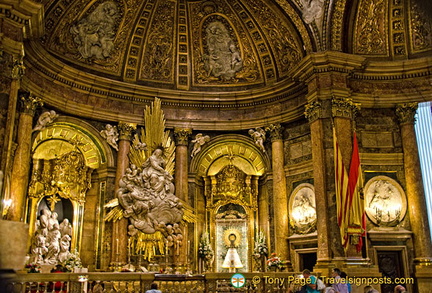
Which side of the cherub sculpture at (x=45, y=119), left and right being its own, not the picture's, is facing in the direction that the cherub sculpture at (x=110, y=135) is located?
left

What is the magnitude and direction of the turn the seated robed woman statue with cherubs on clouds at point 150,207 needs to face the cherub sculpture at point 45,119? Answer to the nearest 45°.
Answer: approximately 90° to its right

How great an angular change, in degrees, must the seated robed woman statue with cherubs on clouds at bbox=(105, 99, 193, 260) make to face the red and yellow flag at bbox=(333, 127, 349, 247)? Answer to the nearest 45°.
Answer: approximately 45° to its left

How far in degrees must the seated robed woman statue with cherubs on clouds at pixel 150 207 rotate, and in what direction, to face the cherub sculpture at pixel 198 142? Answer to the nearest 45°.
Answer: approximately 135° to its left

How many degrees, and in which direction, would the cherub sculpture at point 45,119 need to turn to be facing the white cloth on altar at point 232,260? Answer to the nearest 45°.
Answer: approximately 45° to its left

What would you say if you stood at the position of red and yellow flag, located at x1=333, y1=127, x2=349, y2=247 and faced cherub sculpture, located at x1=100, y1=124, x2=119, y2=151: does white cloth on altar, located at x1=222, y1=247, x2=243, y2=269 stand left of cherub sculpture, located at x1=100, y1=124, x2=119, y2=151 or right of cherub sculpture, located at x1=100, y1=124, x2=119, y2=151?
right

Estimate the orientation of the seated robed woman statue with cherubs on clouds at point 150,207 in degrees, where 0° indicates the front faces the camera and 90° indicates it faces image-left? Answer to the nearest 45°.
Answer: approximately 0°
